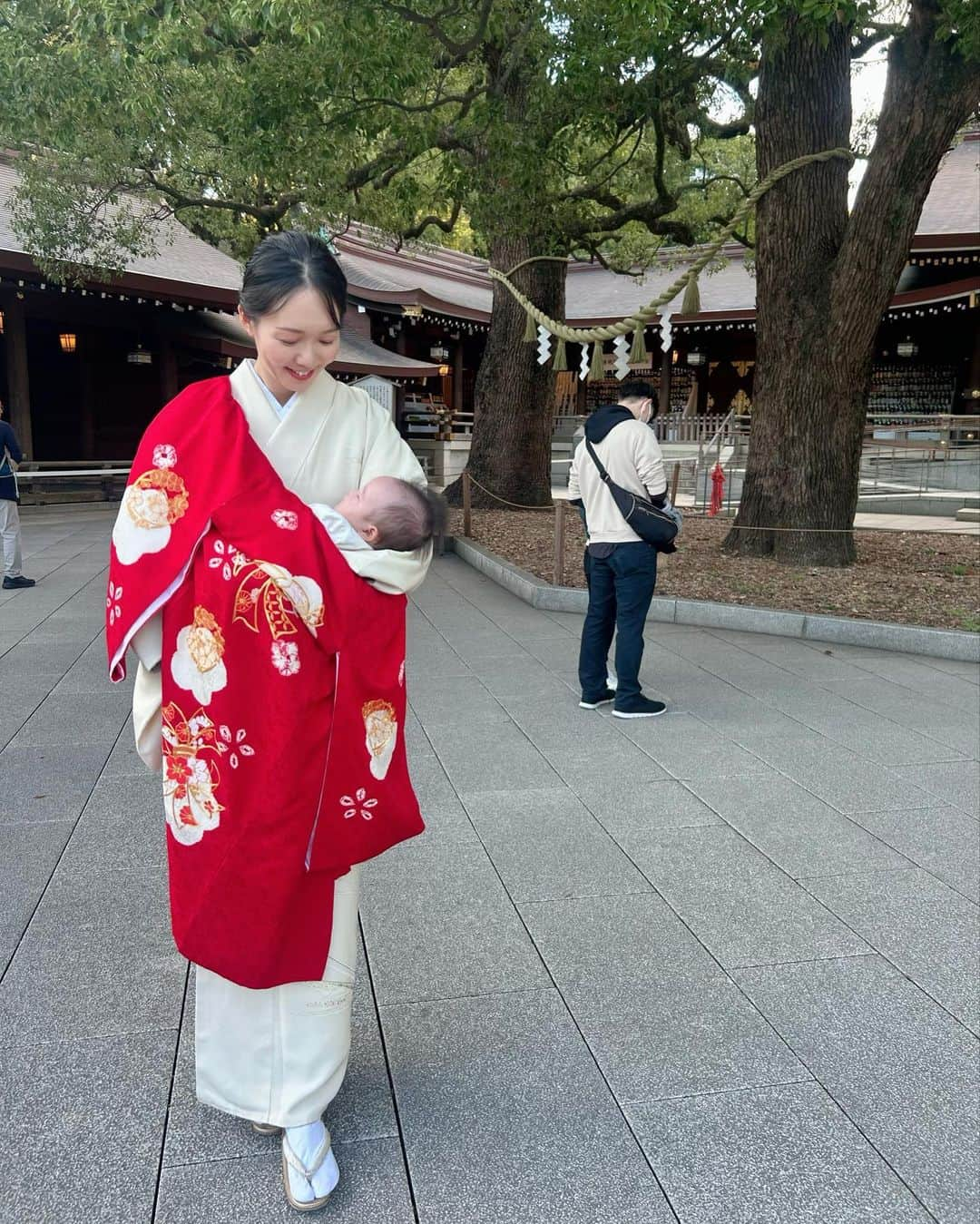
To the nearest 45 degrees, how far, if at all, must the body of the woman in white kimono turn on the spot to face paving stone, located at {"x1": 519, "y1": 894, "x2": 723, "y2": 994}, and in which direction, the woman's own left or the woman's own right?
approximately 135° to the woman's own left

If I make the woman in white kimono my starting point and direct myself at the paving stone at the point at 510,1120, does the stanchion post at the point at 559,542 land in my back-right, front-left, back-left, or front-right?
front-left

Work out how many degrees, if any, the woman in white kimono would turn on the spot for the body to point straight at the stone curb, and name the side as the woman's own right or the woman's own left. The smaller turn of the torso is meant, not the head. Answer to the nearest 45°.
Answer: approximately 135° to the woman's own left

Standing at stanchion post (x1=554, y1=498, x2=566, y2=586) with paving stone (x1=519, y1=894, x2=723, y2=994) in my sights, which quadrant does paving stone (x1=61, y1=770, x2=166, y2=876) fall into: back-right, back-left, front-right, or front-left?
front-right

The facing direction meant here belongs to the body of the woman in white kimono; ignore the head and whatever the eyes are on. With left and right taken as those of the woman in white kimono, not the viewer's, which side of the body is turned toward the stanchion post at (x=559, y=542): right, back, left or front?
back

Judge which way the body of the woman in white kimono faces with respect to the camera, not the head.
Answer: toward the camera

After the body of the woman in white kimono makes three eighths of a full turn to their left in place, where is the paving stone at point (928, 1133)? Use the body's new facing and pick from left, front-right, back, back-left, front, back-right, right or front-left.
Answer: front-right

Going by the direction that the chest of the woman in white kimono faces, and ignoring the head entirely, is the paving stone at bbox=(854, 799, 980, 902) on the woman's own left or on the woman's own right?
on the woman's own left
